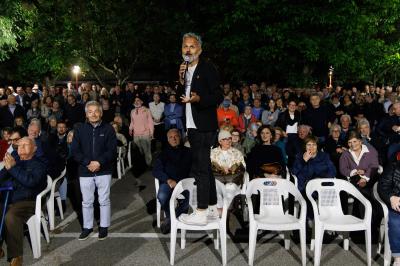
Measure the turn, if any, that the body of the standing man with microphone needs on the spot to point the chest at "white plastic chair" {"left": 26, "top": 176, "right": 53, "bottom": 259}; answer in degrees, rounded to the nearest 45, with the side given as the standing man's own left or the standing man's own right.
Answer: approximately 45° to the standing man's own right

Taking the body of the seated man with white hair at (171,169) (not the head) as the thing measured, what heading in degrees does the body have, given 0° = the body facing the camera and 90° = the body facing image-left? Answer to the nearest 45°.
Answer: approximately 0°

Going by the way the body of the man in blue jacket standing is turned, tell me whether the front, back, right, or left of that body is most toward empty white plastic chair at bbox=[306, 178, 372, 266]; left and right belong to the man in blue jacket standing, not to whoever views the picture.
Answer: left

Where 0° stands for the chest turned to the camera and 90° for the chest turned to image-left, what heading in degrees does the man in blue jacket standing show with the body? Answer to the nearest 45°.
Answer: approximately 0°

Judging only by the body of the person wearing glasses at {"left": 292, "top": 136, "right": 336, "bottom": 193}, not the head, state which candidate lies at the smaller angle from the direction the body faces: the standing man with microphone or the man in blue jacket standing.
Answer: the standing man with microphone

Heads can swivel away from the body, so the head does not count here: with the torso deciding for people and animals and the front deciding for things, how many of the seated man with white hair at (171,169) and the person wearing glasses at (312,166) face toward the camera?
2

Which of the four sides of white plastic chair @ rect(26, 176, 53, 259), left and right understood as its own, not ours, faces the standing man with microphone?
left

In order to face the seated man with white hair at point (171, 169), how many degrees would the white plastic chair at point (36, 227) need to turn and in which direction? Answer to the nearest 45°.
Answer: approximately 135° to its left

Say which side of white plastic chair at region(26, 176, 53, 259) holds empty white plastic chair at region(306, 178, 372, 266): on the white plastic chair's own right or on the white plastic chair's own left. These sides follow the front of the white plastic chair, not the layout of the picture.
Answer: on the white plastic chair's own left
